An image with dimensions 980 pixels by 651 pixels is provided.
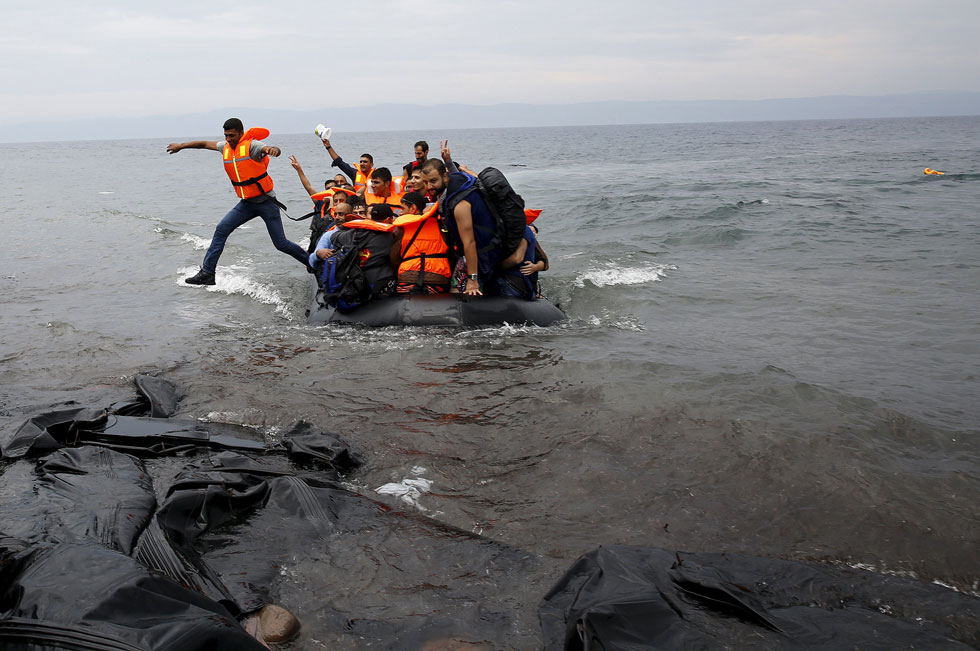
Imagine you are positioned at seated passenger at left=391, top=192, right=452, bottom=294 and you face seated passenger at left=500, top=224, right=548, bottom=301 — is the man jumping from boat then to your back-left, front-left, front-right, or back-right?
back-left

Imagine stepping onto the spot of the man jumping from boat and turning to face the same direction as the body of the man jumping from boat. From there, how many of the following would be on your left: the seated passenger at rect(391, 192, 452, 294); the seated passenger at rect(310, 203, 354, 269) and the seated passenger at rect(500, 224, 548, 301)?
3

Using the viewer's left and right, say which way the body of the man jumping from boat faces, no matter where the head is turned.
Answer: facing the viewer and to the left of the viewer

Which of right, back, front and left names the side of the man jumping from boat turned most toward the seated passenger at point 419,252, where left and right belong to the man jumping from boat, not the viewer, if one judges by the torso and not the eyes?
left

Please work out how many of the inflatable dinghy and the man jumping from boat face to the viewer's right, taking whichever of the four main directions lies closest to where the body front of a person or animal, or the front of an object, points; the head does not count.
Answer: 0

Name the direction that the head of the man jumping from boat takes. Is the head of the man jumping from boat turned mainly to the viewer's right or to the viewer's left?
to the viewer's left

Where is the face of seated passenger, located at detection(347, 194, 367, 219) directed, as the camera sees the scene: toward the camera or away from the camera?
toward the camera
